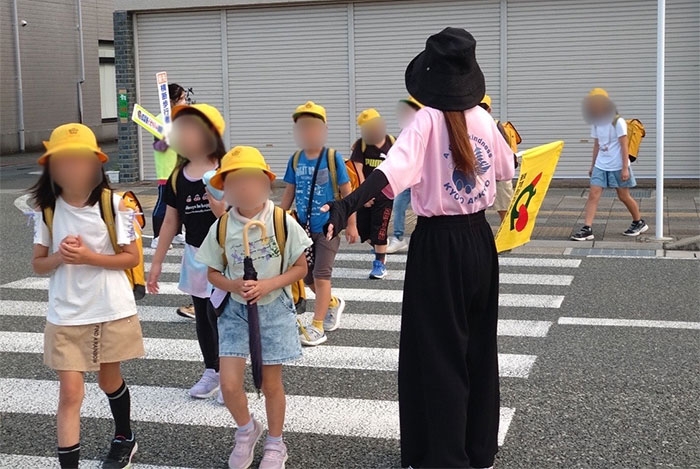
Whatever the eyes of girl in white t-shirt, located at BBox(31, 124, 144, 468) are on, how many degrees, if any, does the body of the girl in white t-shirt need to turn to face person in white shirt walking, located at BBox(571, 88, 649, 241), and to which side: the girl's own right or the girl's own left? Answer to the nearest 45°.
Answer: approximately 135° to the girl's own left

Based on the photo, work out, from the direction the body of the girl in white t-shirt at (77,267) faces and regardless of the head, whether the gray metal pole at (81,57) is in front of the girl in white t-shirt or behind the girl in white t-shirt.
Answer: behind

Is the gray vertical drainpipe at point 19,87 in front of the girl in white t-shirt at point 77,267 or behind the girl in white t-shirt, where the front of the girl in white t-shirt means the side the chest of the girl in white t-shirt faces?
behind

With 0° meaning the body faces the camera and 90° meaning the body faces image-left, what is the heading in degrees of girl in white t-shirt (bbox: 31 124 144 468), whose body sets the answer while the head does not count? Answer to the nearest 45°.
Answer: approximately 0°

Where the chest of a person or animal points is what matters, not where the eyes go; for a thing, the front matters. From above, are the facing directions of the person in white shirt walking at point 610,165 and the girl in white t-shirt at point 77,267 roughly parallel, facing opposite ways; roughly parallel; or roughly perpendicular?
roughly perpendicular
